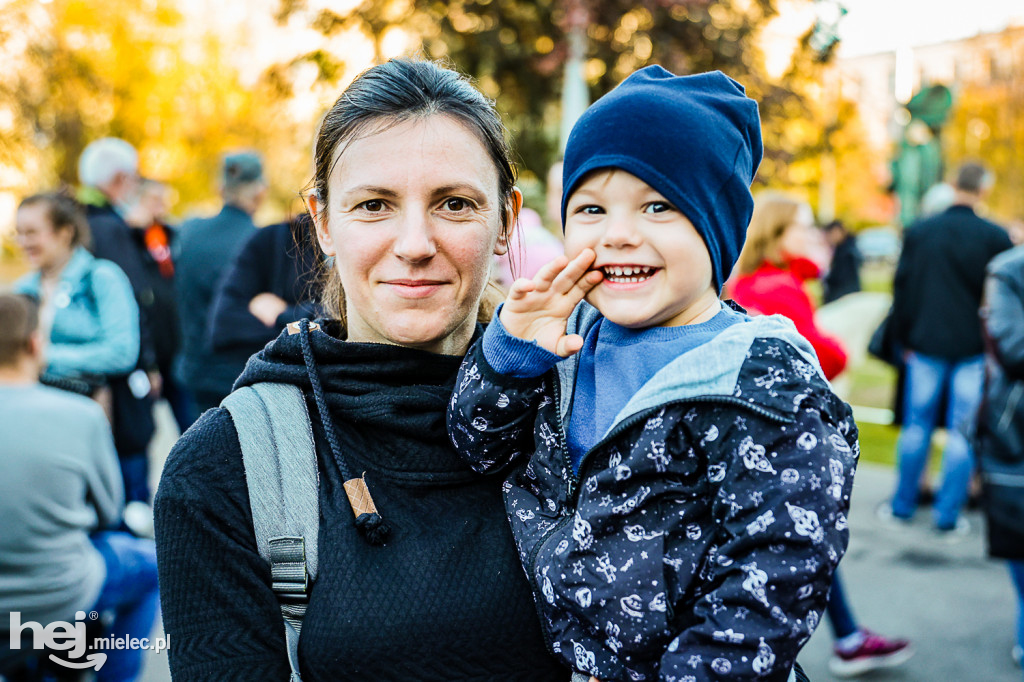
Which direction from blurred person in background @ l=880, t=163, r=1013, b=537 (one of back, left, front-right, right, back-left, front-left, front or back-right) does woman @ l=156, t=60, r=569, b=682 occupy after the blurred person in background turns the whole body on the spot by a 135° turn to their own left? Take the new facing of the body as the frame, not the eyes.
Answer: front-left

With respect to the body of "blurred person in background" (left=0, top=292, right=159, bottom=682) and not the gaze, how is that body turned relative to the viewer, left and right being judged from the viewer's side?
facing away from the viewer and to the right of the viewer

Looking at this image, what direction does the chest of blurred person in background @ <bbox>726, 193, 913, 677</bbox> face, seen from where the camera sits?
to the viewer's right

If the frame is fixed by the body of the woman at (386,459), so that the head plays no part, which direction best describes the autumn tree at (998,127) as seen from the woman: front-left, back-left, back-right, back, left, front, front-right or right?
back-left

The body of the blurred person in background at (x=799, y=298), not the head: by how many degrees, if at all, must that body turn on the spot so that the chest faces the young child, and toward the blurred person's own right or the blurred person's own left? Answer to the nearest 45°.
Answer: approximately 90° to the blurred person's own right

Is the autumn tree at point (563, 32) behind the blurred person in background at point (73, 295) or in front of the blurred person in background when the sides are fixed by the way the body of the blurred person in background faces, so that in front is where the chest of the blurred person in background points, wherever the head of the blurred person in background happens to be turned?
behind
